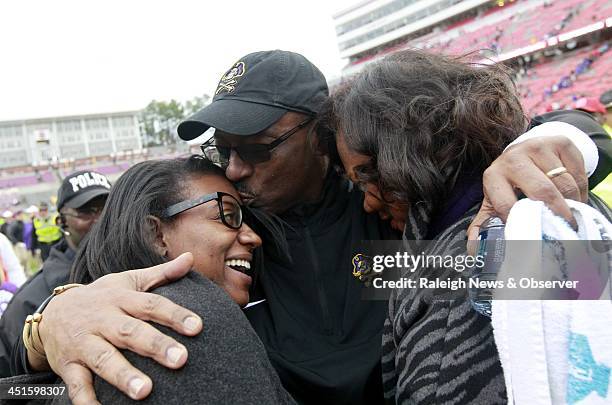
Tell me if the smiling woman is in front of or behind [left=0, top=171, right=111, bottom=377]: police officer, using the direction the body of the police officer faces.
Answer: in front

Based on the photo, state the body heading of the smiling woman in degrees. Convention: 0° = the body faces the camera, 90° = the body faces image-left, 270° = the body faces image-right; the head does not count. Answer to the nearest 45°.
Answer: approximately 270°

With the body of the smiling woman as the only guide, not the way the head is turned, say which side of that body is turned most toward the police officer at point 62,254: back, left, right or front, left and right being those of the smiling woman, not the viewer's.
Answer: left
